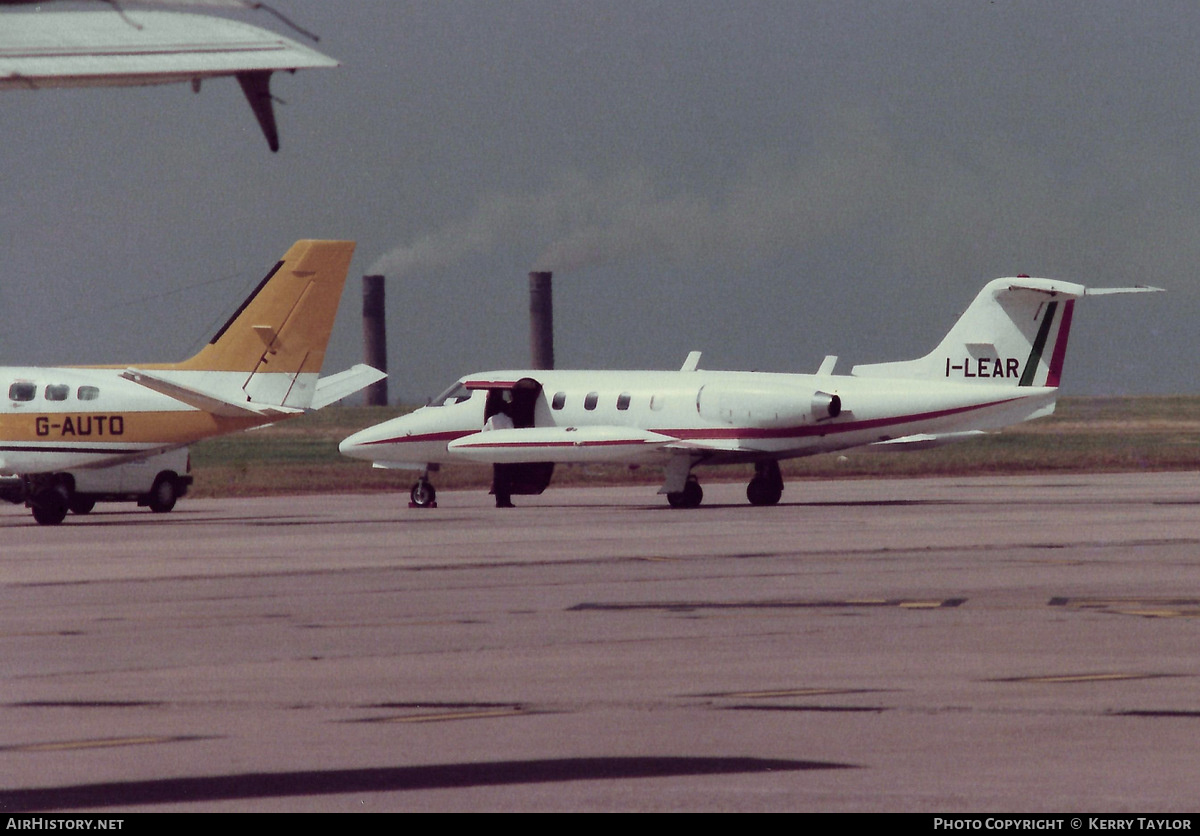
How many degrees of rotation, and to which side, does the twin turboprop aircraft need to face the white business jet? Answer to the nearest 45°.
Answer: approximately 135° to its right

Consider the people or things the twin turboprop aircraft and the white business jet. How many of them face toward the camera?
0

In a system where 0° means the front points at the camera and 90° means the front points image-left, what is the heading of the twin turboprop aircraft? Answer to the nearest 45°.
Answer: approximately 135°

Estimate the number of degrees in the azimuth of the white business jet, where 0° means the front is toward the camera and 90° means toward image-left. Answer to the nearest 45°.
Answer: approximately 135°
